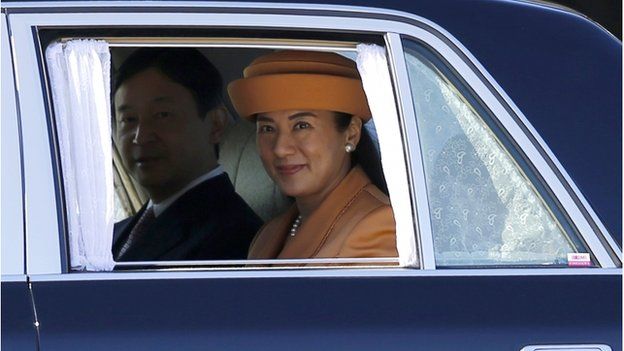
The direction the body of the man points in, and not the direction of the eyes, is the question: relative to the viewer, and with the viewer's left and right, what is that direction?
facing the viewer and to the left of the viewer

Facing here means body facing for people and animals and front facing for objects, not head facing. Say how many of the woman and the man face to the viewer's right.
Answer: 0

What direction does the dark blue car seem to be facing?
to the viewer's left

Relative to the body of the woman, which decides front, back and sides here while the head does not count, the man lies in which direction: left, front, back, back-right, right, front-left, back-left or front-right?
right

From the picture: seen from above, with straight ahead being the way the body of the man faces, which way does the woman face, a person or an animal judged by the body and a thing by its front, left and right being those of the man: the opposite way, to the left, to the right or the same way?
the same way

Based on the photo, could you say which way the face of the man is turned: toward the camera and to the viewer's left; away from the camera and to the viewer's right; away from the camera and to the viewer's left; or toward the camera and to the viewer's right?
toward the camera and to the viewer's left
